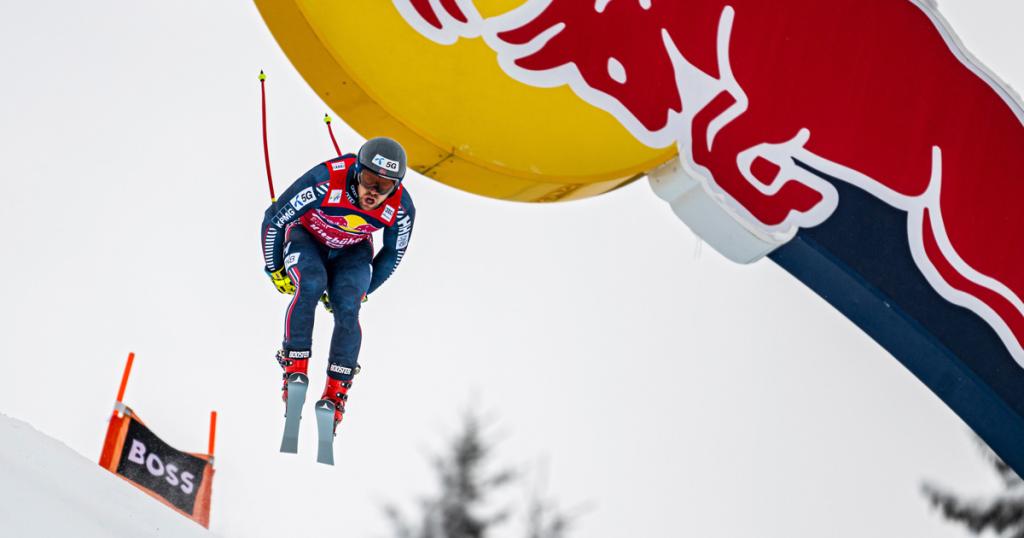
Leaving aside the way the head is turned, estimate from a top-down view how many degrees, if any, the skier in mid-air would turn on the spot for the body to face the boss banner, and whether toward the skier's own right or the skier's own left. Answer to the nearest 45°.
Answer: approximately 135° to the skier's own right

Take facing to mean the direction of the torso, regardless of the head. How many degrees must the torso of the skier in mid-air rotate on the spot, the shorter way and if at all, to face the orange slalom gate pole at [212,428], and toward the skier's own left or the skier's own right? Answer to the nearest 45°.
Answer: approximately 180°

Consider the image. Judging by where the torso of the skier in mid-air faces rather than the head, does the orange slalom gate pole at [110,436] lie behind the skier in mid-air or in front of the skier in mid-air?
behind

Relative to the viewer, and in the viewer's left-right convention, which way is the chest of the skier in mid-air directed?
facing the viewer
